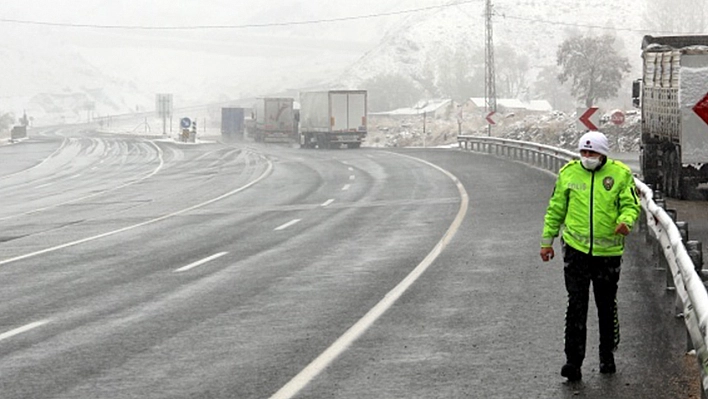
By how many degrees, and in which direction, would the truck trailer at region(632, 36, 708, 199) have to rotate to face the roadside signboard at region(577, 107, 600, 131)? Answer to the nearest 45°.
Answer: approximately 45° to its right

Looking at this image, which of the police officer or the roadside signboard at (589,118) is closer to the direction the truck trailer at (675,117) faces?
the roadside signboard

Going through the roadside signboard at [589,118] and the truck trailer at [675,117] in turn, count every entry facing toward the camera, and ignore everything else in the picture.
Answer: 1

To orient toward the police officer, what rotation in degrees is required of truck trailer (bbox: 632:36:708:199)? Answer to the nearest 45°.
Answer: approximately 135° to its left

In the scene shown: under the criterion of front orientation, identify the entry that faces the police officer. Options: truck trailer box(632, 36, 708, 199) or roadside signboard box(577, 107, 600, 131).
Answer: the roadside signboard

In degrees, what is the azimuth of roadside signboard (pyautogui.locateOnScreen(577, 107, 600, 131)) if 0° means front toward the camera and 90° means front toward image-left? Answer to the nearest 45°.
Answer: approximately 0°

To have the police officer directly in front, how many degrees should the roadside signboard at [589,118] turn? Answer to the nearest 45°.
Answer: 0° — it already faces them

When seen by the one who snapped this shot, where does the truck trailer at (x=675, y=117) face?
facing away from the viewer and to the left of the viewer
